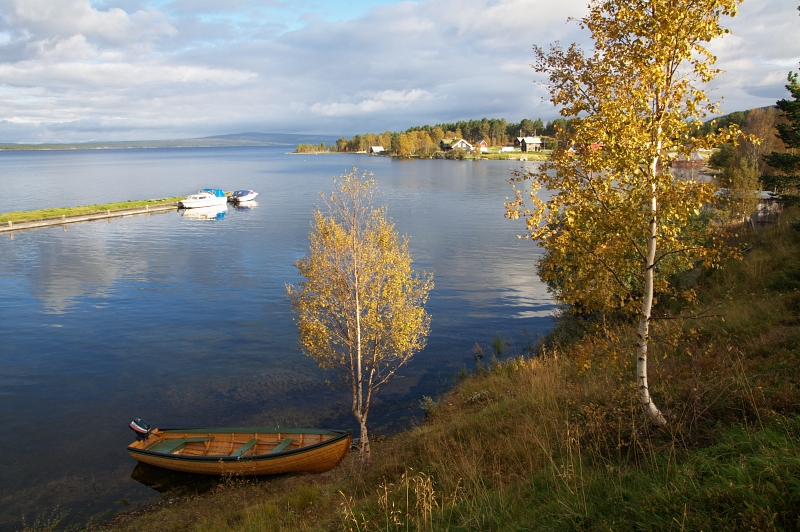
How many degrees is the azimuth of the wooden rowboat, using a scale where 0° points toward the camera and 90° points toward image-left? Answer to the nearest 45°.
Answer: approximately 270°

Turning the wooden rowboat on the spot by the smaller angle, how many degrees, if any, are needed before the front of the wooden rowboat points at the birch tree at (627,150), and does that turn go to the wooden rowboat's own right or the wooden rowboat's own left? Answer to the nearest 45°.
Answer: approximately 45° to the wooden rowboat's own right
